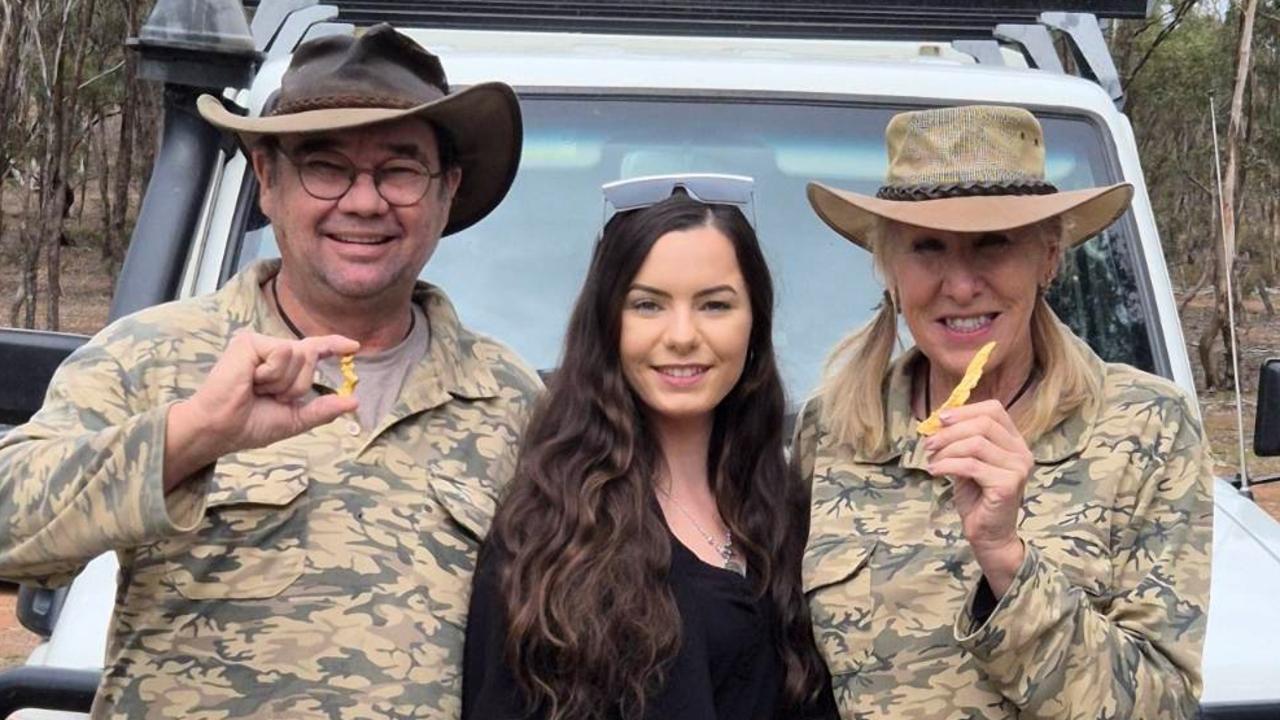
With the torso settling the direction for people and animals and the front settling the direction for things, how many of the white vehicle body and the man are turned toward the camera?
2

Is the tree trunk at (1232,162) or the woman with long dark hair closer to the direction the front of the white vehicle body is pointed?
the woman with long dark hair

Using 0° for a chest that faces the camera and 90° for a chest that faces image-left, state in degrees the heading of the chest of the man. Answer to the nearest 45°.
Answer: approximately 0°

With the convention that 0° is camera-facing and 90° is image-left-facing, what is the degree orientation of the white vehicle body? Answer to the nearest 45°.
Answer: approximately 0°

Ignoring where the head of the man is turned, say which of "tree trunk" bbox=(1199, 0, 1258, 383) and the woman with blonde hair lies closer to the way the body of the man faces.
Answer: the woman with blonde hair
